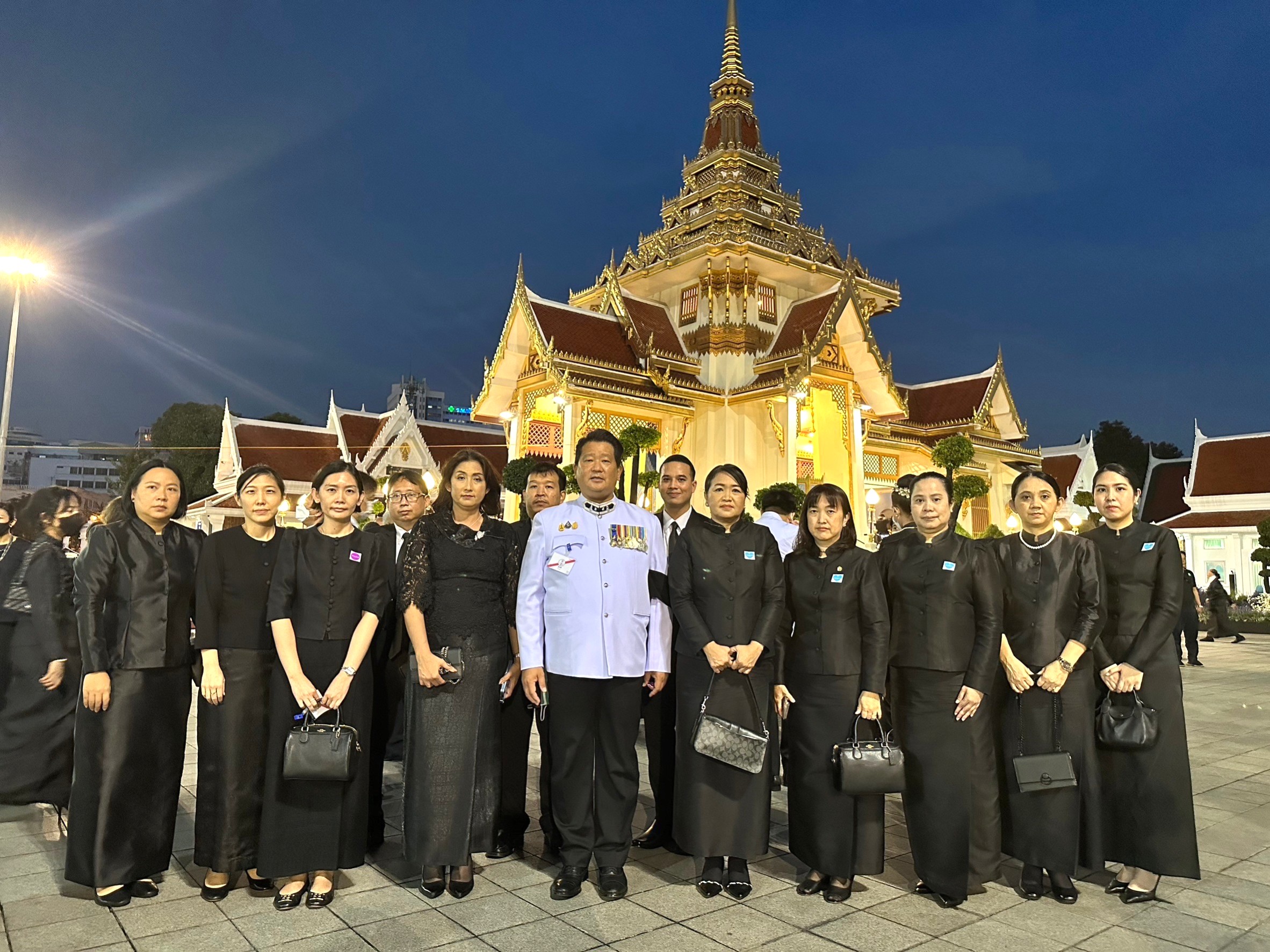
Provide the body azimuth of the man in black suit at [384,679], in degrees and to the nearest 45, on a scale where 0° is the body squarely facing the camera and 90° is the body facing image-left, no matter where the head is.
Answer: approximately 0°

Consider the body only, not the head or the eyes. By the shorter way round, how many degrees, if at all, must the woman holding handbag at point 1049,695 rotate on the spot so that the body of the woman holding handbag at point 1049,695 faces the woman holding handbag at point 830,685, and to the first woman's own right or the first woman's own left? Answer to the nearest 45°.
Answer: approximately 45° to the first woman's own right

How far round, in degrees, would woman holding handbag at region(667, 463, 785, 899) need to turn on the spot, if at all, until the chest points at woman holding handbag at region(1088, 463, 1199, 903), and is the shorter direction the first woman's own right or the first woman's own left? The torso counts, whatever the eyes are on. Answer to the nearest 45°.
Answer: approximately 90° to the first woman's own left

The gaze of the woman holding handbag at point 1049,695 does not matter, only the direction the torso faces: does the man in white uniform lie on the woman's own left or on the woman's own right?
on the woman's own right

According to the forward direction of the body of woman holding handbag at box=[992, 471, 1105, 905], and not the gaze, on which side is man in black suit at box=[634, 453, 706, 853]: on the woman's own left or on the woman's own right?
on the woman's own right

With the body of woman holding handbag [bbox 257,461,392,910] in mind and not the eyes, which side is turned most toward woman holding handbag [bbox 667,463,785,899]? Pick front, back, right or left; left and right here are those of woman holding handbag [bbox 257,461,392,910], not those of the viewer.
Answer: left

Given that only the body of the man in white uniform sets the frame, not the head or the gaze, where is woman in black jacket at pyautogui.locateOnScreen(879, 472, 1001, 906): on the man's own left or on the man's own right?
on the man's own left

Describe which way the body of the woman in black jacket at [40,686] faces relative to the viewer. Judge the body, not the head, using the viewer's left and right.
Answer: facing to the right of the viewer

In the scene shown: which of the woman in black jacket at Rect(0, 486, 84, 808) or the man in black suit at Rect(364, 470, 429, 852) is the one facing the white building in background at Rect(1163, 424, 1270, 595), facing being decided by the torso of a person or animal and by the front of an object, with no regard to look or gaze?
the woman in black jacket

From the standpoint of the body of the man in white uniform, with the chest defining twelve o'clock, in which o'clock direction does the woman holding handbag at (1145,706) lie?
The woman holding handbag is roughly at 9 o'clock from the man in white uniform.

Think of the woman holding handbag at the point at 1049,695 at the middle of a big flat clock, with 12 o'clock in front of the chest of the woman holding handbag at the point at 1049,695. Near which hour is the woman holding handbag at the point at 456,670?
the woman holding handbag at the point at 456,670 is roughly at 2 o'clock from the woman holding handbag at the point at 1049,695.

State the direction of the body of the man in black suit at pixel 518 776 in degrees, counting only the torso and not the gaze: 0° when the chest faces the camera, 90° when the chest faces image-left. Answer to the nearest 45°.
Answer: approximately 0°

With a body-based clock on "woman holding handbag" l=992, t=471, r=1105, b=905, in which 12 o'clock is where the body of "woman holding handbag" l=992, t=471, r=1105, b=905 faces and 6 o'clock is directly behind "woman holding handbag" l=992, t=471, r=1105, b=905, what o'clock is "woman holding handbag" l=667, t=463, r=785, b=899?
"woman holding handbag" l=667, t=463, r=785, b=899 is roughly at 2 o'clock from "woman holding handbag" l=992, t=471, r=1105, b=905.

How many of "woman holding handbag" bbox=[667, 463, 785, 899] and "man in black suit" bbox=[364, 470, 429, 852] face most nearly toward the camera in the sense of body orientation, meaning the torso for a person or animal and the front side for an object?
2

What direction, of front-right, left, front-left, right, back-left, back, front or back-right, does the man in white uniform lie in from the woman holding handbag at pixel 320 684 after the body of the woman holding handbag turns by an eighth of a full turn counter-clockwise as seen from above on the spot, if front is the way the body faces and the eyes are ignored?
front-left
